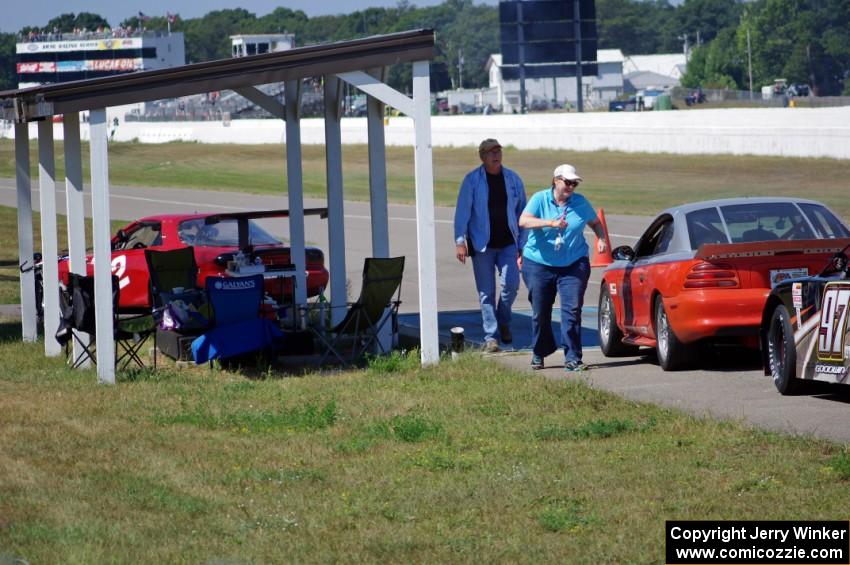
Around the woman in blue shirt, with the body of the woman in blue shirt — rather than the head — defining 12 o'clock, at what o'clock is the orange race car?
The orange race car is roughly at 9 o'clock from the woman in blue shirt.

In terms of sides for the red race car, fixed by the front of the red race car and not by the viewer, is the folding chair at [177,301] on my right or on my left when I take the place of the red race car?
on my left

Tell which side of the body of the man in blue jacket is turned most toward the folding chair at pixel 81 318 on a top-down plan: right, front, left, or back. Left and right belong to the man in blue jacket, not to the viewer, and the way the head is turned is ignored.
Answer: right

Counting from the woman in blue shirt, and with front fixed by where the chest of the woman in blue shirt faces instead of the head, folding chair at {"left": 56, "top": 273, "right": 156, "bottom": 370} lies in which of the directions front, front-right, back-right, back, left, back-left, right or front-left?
right

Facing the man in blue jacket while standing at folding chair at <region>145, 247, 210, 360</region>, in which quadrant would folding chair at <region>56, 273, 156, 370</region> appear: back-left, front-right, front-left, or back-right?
back-right

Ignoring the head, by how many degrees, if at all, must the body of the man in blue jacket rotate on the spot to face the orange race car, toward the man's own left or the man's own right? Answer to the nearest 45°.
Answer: approximately 45° to the man's own left

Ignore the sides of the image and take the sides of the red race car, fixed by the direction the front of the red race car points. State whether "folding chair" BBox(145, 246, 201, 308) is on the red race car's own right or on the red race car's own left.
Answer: on the red race car's own left
